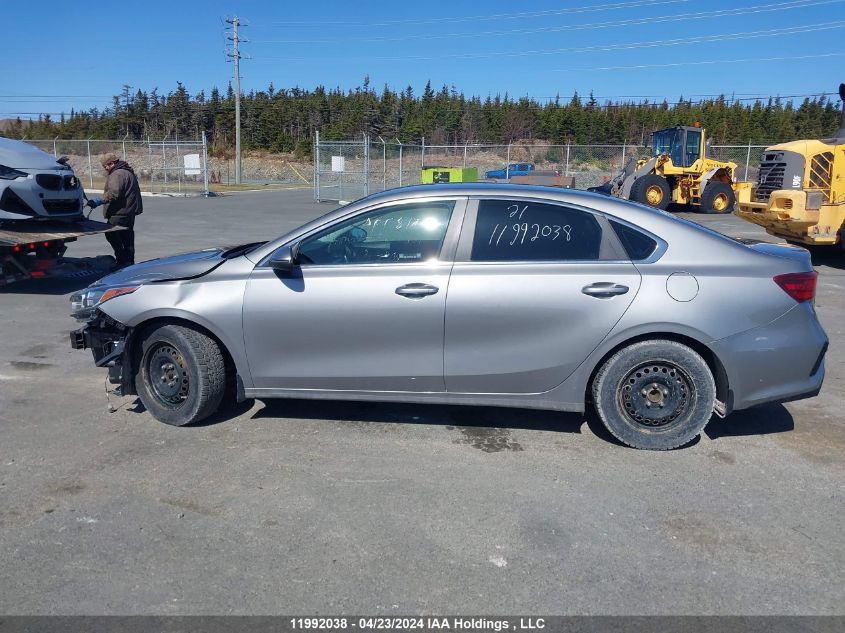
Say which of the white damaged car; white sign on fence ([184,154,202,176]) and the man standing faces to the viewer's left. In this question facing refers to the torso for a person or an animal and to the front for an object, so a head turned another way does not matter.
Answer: the man standing

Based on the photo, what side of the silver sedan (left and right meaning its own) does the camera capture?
left

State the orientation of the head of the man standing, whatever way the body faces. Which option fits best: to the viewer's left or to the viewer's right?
to the viewer's left

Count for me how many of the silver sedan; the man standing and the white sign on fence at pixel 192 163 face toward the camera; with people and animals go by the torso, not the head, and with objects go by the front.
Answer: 1

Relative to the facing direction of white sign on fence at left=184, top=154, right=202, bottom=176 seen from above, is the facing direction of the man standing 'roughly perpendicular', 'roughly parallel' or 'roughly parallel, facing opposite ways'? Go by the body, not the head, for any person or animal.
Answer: roughly perpendicular

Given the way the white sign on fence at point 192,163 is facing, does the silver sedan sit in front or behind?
in front

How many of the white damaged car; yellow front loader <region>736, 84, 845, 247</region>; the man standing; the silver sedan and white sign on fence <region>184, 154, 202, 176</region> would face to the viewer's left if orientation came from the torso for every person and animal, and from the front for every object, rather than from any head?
2

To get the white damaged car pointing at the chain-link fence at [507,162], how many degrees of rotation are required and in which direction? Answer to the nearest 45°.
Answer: approximately 90° to its left

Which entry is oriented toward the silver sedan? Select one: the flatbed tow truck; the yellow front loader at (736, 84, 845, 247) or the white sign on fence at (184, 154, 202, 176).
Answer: the white sign on fence

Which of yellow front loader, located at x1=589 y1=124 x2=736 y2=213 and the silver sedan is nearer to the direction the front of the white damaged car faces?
the silver sedan
